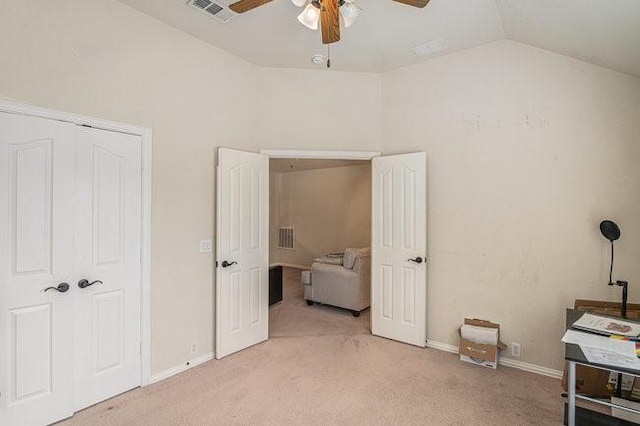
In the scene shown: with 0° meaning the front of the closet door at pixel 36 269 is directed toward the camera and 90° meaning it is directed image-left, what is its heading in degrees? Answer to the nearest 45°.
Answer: approximately 315°

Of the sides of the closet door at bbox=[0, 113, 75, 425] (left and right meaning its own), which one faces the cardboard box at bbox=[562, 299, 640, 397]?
front

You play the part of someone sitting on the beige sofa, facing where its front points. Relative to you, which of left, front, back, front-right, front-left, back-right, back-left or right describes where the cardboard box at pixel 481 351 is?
back

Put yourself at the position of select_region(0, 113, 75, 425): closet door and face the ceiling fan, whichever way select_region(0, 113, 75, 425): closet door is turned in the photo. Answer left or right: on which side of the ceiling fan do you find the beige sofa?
left

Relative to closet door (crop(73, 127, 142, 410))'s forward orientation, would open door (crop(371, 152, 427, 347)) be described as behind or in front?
in front

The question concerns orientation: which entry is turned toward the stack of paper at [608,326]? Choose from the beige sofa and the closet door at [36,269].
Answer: the closet door

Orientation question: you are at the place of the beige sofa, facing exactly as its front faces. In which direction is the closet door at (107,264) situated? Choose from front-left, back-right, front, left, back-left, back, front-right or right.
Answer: left

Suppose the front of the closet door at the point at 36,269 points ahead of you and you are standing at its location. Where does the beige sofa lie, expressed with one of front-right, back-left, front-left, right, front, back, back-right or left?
front-left

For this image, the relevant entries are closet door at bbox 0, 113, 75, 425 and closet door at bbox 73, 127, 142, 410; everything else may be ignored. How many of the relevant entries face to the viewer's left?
0

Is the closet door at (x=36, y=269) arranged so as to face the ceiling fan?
yes

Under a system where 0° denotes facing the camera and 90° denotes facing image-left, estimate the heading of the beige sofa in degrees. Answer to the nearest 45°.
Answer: approximately 135°

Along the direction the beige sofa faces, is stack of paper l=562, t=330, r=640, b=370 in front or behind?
behind

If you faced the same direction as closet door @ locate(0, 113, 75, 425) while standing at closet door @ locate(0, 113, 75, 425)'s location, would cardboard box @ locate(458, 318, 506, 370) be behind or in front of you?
in front

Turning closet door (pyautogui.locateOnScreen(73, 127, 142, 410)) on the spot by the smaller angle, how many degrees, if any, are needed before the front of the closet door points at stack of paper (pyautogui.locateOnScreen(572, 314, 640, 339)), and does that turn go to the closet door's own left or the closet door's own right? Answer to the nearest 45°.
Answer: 0° — it already faces it
